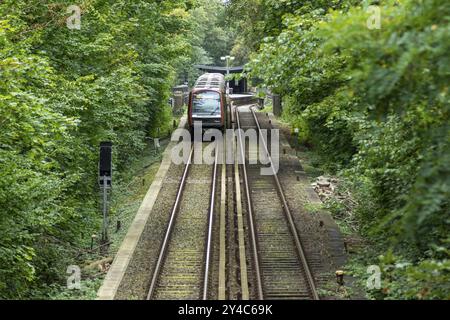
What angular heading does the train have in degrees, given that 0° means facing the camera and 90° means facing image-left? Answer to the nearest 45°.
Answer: approximately 0°

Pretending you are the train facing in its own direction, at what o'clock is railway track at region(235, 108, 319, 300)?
The railway track is roughly at 12 o'clock from the train.
